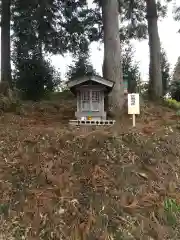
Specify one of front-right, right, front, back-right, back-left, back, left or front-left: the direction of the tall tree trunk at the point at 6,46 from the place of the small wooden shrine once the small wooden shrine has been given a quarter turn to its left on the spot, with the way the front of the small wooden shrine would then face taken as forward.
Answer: back-left

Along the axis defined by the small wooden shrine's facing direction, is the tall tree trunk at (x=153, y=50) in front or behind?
behind

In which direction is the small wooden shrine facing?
toward the camera
